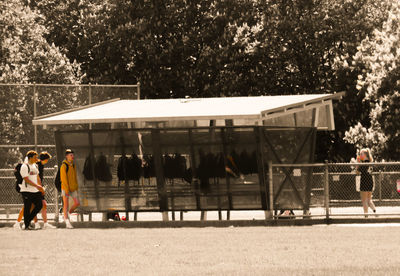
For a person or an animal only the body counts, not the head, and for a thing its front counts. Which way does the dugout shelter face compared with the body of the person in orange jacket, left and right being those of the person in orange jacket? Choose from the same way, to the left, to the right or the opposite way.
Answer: to the left

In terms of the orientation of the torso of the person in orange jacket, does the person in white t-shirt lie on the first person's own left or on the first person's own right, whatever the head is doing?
on the first person's own right

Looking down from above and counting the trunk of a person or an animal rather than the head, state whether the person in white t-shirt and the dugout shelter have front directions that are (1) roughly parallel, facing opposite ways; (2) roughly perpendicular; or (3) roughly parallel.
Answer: roughly perpendicular

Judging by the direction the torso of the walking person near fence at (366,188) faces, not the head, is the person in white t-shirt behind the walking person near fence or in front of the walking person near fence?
in front

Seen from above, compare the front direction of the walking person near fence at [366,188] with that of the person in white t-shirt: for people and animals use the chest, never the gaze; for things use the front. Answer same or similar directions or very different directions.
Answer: very different directions

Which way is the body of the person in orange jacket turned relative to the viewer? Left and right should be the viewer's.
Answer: facing the viewer and to the right of the viewer

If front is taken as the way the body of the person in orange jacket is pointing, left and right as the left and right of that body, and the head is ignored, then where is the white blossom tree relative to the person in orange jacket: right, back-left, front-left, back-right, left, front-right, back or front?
left
